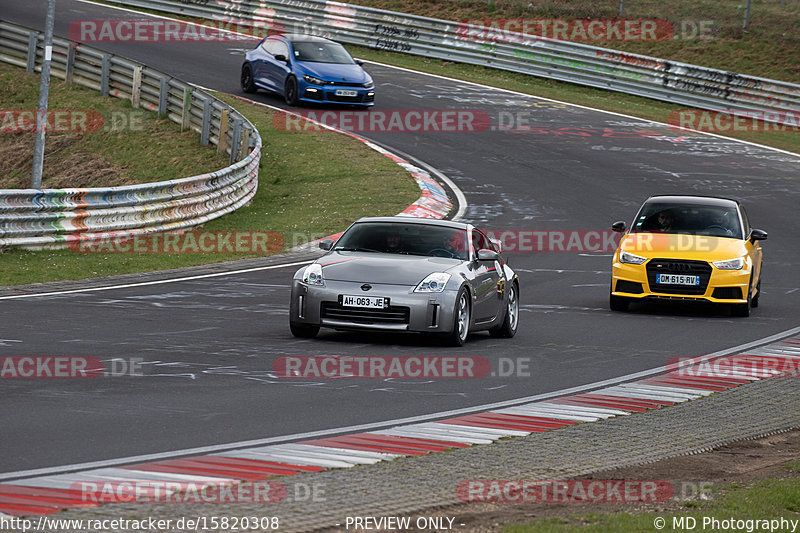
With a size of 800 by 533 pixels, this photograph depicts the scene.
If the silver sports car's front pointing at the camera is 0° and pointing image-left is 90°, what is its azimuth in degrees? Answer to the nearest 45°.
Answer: approximately 45°

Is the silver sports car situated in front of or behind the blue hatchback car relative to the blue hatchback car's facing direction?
in front

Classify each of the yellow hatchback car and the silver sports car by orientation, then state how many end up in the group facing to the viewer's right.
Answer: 0

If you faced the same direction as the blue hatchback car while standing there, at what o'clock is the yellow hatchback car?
The yellow hatchback car is roughly at 1 o'clock from the blue hatchback car.

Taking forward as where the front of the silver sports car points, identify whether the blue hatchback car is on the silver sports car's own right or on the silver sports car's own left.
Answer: on the silver sports car's own right

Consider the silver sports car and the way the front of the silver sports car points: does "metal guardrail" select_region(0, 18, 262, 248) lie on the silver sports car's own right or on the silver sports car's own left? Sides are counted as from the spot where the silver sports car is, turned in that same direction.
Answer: on the silver sports car's own right

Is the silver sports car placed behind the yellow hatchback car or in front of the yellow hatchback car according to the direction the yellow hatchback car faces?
in front

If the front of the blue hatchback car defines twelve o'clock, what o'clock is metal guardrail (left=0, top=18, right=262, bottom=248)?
The metal guardrail is roughly at 2 o'clock from the blue hatchback car.

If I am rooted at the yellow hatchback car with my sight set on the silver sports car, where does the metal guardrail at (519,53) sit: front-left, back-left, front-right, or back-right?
back-right

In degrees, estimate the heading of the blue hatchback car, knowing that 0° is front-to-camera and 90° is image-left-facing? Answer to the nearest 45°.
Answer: approximately 315°

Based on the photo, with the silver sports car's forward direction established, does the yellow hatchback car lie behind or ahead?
behind
